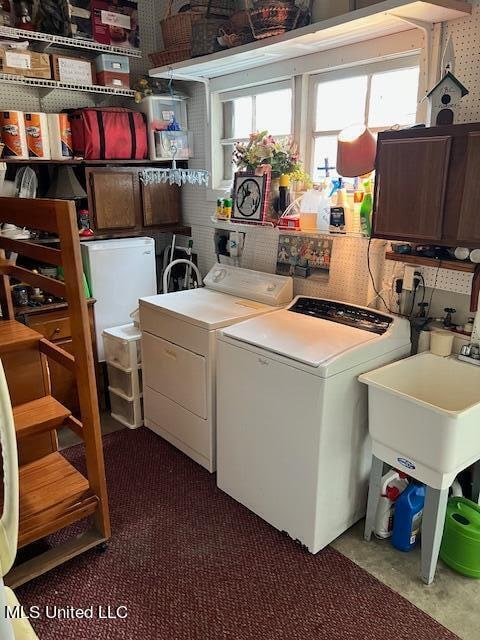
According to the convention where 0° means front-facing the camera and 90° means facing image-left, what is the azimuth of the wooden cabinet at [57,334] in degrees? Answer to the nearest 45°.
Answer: approximately 315°

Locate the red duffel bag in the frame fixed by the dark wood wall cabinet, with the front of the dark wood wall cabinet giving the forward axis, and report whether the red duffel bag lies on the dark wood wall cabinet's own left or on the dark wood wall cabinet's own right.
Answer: on the dark wood wall cabinet's own right

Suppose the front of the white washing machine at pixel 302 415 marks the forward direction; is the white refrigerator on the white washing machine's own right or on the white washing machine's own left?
on the white washing machine's own right

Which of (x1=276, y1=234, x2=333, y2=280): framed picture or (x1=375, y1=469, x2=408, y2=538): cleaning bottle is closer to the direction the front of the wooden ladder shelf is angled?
the cleaning bottle

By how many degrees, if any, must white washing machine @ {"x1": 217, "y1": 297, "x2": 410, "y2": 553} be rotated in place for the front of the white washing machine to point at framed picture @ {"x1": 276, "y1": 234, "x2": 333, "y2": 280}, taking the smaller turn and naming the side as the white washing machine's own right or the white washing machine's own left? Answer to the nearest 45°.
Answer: approximately 135° to the white washing machine's own right

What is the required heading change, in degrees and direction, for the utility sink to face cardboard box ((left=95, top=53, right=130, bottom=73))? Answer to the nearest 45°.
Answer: approximately 90° to its right
